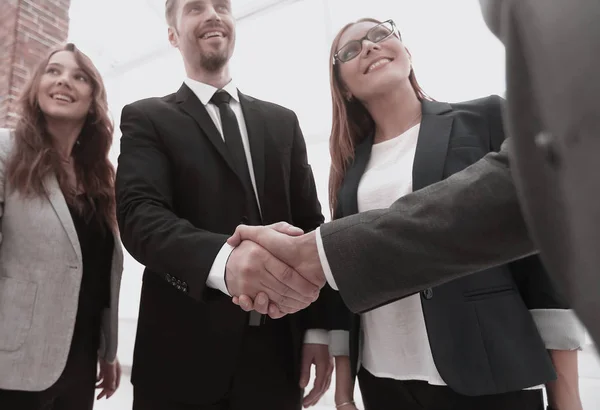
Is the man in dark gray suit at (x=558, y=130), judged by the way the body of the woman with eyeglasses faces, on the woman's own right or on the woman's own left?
on the woman's own left

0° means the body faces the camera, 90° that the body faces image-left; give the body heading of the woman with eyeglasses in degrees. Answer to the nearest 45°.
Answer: approximately 45°
